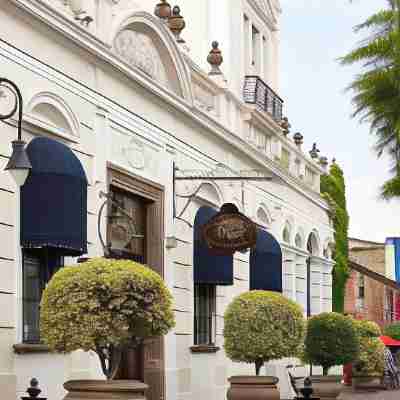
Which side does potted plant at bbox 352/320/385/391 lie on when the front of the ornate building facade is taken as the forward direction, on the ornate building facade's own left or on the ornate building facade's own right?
on the ornate building facade's own left

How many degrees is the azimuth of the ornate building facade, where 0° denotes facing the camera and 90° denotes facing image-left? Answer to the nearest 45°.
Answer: approximately 315°

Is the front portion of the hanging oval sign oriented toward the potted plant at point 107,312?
yes

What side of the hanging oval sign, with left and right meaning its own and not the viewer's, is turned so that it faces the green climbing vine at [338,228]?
back

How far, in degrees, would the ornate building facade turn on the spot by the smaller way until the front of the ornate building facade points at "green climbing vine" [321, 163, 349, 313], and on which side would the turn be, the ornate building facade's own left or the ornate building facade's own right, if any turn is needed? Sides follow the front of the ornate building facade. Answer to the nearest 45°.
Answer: approximately 135° to the ornate building facade's own left

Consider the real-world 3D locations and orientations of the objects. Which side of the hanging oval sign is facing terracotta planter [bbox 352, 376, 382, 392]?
back

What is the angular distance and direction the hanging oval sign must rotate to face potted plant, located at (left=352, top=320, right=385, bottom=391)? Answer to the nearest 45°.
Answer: approximately 180°

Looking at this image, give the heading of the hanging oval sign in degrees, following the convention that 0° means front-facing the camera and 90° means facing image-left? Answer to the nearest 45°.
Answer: approximately 0°
